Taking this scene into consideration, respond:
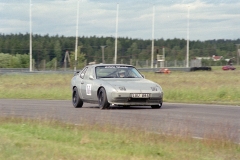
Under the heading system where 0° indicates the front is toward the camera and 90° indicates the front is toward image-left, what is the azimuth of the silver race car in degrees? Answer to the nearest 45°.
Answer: approximately 315°
